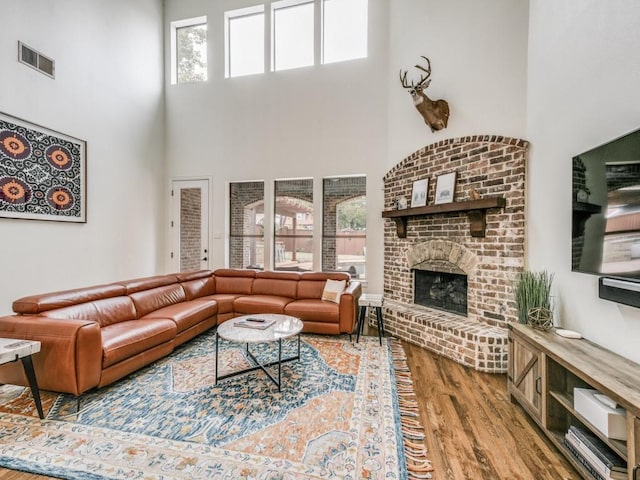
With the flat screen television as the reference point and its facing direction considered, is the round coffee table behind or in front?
in front

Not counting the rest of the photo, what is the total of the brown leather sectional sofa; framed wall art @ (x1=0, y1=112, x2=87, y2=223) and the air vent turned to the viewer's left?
0

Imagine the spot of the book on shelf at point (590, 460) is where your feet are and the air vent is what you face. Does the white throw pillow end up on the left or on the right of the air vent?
right

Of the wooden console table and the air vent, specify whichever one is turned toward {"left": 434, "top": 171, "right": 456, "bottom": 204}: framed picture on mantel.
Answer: the air vent

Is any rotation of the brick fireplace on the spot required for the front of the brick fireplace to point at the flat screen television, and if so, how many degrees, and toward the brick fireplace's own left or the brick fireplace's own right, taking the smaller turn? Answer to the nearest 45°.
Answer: approximately 90° to the brick fireplace's own left

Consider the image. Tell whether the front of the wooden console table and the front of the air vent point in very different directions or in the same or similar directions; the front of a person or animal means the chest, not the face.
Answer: very different directions

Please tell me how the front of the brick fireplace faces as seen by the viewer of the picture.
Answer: facing the viewer and to the left of the viewer

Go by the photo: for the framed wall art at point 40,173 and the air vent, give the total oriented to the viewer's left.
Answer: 0

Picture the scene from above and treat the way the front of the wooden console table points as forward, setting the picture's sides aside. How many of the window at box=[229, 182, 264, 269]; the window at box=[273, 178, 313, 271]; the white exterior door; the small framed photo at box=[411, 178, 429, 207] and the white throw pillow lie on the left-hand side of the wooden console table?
0

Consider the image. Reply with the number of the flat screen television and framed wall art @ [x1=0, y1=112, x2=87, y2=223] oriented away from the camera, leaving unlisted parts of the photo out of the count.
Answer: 0

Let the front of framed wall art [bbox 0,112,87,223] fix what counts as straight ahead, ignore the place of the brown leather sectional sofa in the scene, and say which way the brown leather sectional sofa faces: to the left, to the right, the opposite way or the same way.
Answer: the same way

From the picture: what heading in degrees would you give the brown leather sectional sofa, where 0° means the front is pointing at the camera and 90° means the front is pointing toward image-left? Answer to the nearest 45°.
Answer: approximately 315°

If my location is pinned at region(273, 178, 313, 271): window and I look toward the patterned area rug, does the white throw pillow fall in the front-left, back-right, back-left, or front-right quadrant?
front-left

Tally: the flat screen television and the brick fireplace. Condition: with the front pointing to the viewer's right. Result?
0

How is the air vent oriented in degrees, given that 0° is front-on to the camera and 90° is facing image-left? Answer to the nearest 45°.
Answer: approximately 315°

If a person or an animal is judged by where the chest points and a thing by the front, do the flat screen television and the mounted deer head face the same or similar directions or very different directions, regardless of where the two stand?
same or similar directions

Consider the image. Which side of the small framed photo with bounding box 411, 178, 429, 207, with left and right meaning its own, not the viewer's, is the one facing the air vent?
front
